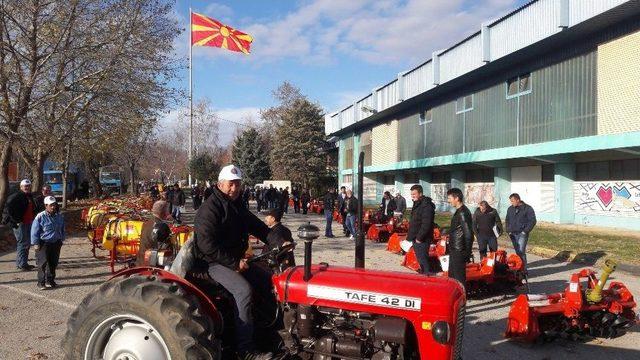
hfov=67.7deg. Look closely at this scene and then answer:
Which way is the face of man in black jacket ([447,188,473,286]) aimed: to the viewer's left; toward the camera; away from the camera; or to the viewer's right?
to the viewer's left

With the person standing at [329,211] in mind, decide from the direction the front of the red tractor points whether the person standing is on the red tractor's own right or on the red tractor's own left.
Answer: on the red tractor's own left

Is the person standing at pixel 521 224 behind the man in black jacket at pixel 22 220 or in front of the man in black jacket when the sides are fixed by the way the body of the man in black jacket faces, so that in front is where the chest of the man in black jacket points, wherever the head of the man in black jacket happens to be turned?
in front

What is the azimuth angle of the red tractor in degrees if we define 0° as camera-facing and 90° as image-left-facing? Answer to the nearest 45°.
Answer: approximately 270°

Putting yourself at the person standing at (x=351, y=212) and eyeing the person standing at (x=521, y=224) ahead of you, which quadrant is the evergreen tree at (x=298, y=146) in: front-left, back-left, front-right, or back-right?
back-left

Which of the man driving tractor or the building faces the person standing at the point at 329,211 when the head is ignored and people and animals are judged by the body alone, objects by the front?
the building

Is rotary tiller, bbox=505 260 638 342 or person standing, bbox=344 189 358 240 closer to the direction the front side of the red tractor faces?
the rotary tiller

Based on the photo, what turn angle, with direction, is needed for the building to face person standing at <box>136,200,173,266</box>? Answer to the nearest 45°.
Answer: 0° — it already faces them

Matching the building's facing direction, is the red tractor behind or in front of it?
in front

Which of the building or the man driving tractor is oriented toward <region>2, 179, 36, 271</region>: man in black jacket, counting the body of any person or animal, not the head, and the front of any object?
the building
